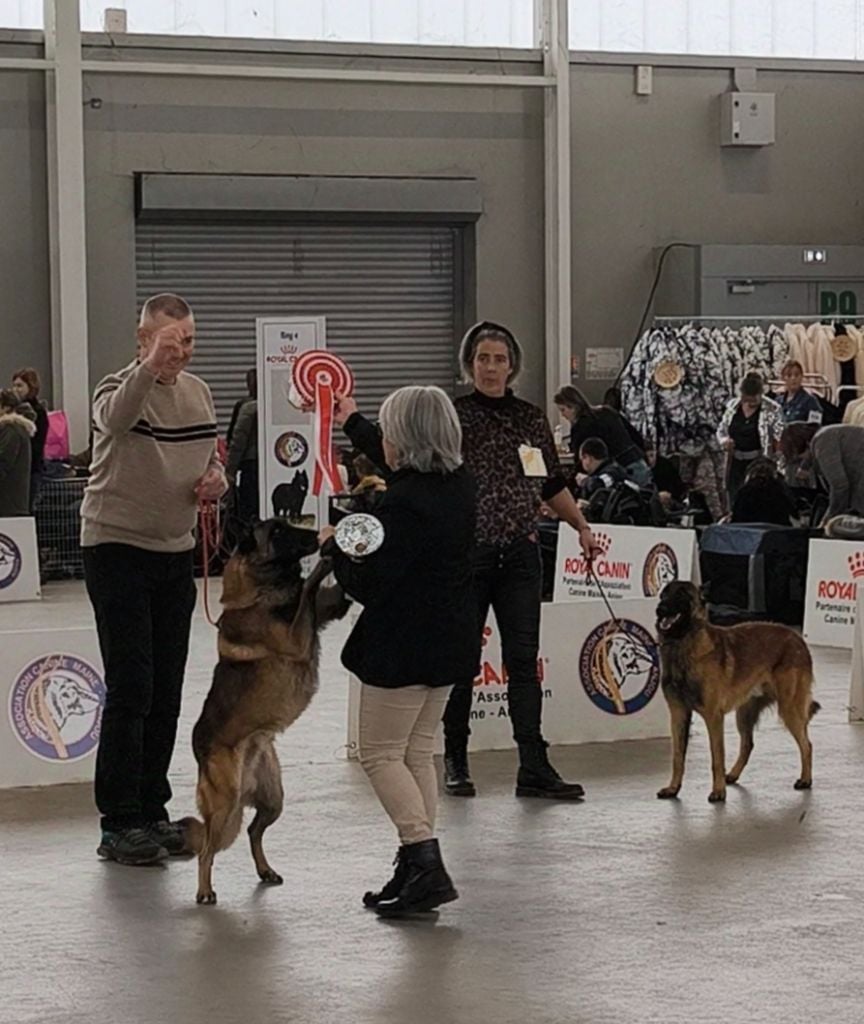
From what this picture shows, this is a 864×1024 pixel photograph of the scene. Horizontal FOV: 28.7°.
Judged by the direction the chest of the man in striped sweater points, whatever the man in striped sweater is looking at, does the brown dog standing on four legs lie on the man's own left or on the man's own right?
on the man's own left

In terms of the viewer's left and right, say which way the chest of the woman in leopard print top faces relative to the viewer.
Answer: facing the viewer

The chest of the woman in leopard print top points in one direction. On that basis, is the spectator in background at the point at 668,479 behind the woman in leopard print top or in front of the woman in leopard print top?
behind

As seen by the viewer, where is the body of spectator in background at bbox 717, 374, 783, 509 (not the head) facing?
toward the camera

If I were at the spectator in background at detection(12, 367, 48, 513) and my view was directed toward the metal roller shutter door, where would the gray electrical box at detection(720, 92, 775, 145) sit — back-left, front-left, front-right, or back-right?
front-right

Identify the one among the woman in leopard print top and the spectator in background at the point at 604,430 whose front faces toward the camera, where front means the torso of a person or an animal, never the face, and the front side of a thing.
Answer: the woman in leopard print top

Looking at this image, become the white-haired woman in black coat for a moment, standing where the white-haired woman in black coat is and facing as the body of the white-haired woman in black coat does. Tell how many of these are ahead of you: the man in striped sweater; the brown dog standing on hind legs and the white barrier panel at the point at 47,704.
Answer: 3

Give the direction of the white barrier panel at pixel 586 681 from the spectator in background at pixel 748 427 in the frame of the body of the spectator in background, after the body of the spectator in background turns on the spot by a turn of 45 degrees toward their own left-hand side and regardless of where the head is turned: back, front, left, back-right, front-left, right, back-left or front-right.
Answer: front-right

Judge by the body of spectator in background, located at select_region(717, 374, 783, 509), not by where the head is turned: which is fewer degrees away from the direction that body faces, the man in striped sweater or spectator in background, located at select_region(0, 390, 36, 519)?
the man in striped sweater

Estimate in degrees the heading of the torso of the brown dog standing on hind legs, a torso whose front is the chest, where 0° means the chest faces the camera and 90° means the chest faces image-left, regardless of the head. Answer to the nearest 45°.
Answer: approximately 270°

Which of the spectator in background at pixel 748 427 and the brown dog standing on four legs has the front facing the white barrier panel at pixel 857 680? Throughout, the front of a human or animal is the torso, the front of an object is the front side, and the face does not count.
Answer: the spectator in background

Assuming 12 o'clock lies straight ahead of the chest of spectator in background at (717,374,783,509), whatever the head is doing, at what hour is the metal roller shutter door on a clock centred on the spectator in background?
The metal roller shutter door is roughly at 4 o'clock from the spectator in background.

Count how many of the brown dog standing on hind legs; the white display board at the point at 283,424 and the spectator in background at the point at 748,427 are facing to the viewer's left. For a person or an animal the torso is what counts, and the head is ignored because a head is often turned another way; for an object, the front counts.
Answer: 0

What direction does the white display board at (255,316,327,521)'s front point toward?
toward the camera

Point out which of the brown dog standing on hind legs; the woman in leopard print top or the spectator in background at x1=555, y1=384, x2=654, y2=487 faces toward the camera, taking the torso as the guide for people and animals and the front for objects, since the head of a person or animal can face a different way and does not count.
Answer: the woman in leopard print top
